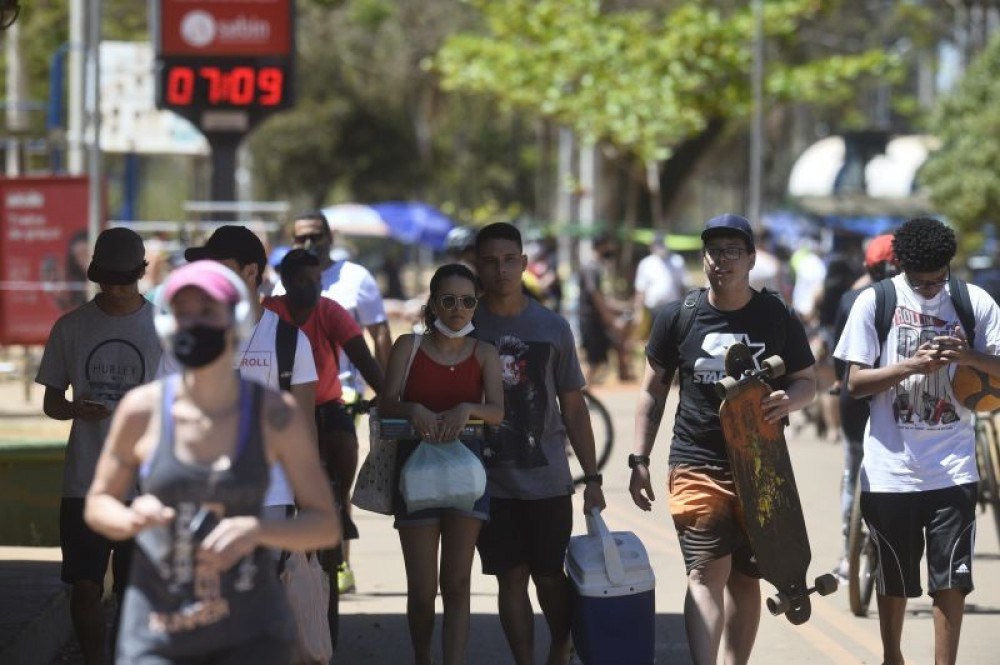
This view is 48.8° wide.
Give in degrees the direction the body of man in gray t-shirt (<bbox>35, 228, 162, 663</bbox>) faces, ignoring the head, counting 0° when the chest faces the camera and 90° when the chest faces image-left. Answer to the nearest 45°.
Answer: approximately 0°

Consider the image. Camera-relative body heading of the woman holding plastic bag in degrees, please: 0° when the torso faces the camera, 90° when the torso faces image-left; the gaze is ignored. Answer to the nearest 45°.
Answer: approximately 0°

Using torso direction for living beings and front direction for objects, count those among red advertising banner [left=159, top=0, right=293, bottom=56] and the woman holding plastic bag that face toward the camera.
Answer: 2
